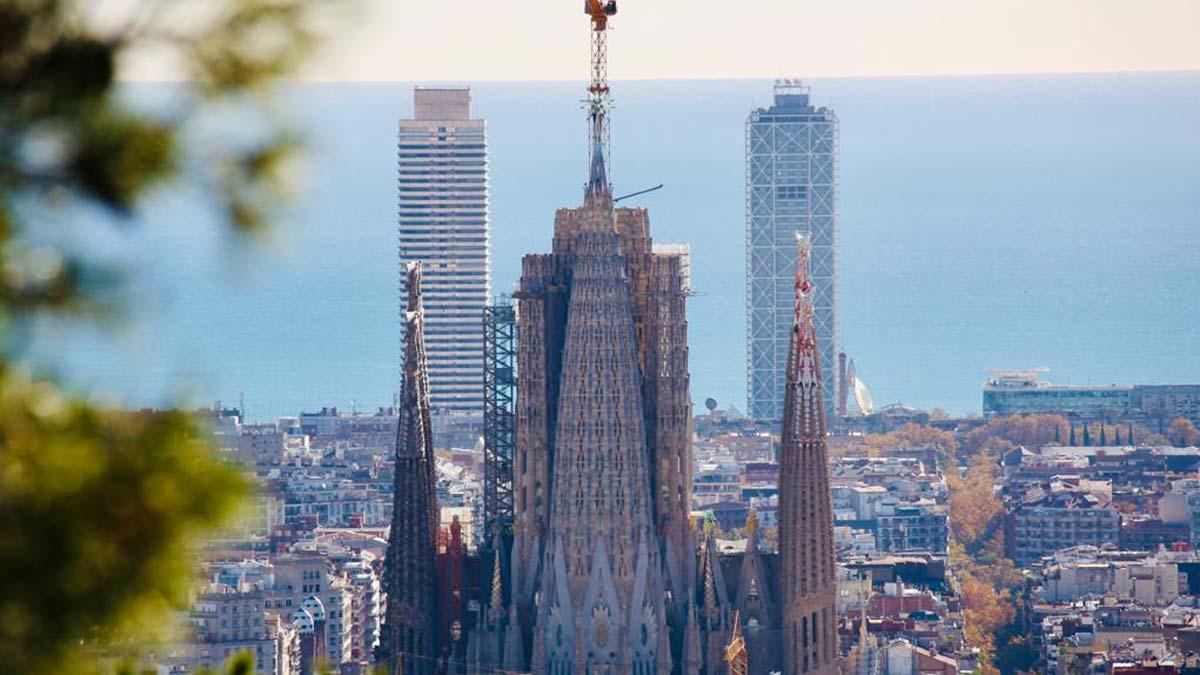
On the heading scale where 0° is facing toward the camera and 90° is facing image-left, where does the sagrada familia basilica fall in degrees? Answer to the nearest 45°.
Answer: approximately 180°
